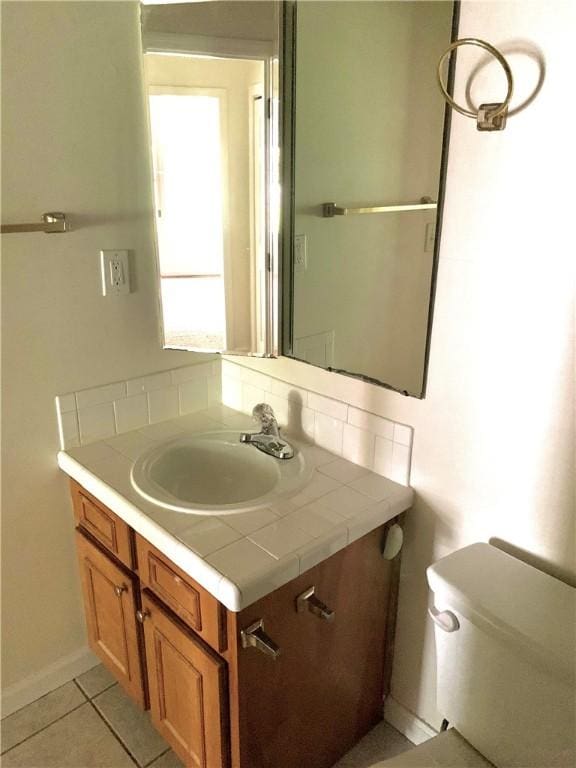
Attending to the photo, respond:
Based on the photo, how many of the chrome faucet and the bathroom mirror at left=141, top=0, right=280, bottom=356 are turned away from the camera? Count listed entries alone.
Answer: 0

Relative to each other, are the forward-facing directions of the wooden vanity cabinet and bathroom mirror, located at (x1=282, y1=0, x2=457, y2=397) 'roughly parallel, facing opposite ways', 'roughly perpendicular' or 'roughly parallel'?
roughly parallel

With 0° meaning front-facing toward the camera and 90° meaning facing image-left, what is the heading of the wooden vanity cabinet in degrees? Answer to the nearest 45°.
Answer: approximately 45°

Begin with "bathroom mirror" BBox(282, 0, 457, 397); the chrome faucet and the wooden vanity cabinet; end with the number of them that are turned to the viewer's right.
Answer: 0

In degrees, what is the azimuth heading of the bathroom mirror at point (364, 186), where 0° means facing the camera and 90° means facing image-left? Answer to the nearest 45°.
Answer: approximately 45°

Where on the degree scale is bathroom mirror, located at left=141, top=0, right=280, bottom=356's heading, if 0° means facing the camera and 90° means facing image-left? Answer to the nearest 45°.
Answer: approximately 0°

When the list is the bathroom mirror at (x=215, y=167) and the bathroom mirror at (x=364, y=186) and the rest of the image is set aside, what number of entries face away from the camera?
0

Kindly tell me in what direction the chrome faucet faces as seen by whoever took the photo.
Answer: facing the viewer and to the left of the viewer

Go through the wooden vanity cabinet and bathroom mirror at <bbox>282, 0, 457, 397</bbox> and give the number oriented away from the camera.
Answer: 0
